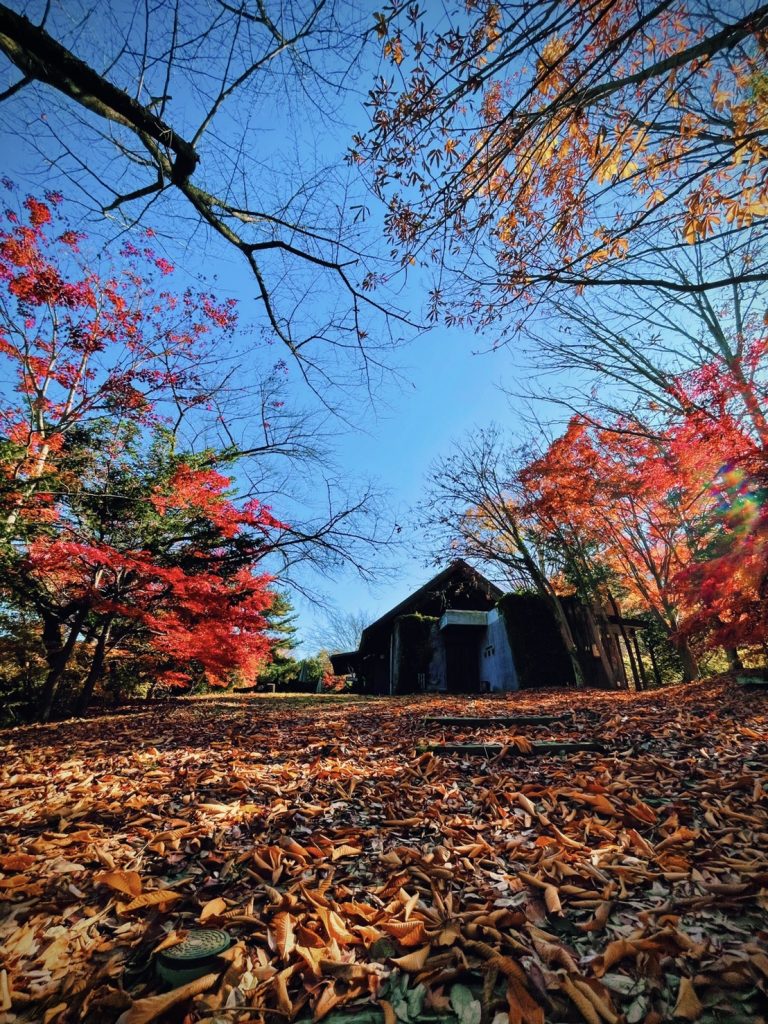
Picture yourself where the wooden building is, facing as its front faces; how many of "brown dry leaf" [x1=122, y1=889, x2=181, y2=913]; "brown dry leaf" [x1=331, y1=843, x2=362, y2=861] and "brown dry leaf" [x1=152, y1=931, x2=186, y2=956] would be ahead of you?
3

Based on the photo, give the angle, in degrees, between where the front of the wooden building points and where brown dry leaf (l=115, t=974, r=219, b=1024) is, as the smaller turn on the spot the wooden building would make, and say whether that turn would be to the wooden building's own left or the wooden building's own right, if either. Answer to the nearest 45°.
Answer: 0° — it already faces it

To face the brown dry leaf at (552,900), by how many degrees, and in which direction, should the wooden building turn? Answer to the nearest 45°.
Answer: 0° — it already faces it

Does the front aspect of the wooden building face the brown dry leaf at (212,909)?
yes

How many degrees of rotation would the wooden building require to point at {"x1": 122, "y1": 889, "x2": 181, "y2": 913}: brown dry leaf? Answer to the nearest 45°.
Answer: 0° — it already faces it

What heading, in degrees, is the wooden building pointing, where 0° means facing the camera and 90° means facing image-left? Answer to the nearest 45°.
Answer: approximately 0°

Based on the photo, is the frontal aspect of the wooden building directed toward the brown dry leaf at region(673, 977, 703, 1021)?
yes

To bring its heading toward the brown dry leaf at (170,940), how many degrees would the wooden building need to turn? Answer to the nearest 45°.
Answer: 0° — it already faces it

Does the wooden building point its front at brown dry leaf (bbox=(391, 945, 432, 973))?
yes

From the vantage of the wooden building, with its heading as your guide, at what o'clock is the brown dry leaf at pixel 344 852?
The brown dry leaf is roughly at 12 o'clock from the wooden building.

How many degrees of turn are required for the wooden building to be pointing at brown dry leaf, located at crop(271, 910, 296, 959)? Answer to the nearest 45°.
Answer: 0° — it already faces it
